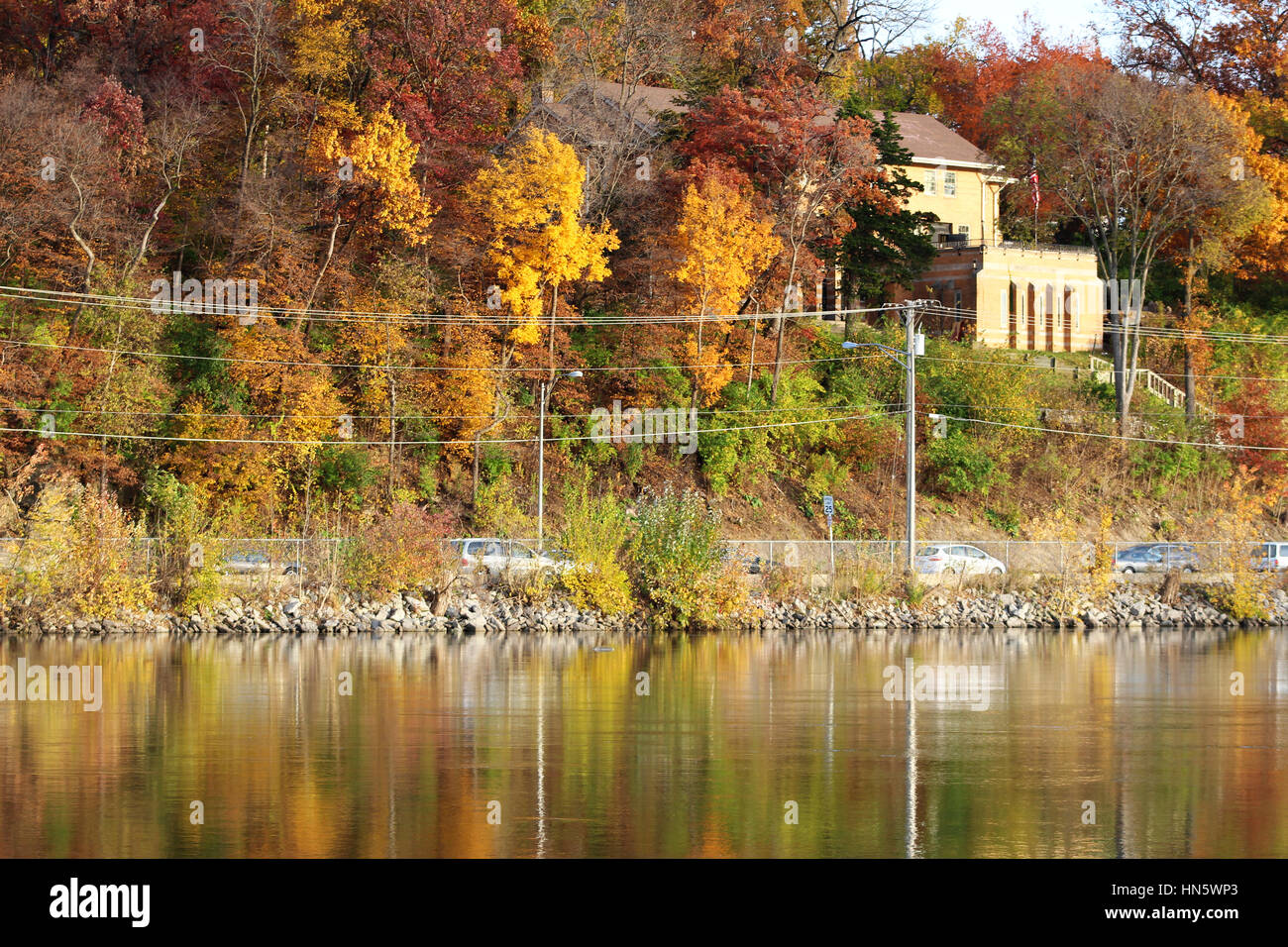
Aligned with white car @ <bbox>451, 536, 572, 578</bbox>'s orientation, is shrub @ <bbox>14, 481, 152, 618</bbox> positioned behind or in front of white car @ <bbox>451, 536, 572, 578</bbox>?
behind

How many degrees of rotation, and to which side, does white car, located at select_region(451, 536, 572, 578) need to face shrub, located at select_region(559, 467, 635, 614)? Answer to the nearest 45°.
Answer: approximately 45° to its right

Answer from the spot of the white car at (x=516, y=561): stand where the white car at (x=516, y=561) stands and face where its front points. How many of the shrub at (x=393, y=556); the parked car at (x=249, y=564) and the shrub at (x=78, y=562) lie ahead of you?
0

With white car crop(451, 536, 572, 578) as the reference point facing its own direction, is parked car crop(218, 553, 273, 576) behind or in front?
behind

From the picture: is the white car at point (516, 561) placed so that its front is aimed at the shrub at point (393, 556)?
no

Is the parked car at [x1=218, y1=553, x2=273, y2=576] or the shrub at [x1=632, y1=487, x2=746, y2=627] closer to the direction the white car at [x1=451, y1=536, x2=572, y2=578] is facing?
the shrub

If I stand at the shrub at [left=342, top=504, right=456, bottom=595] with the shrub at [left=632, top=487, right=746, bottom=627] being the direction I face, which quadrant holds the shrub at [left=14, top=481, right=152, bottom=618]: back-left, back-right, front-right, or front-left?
back-right
